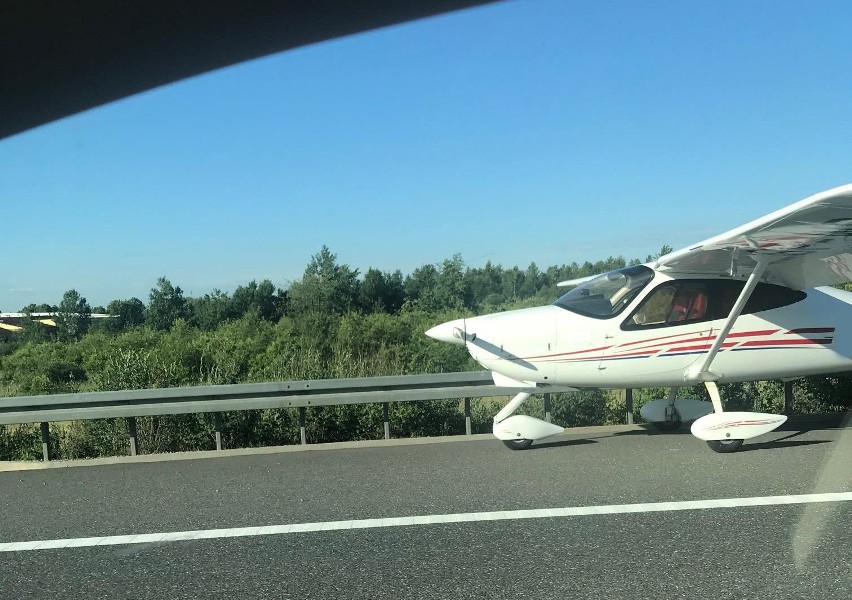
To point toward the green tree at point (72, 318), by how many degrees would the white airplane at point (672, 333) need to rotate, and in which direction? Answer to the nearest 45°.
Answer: approximately 45° to its right

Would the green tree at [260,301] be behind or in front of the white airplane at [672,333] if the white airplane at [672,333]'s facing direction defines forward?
in front

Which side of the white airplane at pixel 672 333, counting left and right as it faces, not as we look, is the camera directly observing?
left

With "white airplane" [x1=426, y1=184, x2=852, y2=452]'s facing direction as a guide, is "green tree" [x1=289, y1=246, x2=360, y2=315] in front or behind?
in front

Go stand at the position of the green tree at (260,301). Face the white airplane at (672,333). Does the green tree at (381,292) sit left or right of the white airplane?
left

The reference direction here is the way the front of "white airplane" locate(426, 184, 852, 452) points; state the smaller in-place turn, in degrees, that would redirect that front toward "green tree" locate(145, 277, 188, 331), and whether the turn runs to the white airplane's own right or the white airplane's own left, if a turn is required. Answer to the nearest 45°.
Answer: approximately 45° to the white airplane's own right

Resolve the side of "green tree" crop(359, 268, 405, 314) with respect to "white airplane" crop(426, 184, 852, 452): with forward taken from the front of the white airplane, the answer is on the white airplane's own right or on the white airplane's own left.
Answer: on the white airplane's own right

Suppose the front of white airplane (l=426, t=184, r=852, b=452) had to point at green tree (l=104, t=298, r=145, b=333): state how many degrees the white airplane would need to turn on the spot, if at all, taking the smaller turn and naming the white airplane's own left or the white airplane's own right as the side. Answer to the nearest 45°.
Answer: approximately 45° to the white airplane's own right

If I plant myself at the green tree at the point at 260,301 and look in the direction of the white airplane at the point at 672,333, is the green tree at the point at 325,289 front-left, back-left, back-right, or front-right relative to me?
front-left
